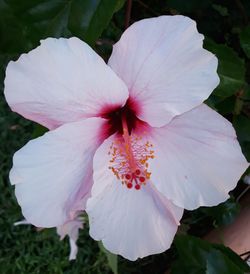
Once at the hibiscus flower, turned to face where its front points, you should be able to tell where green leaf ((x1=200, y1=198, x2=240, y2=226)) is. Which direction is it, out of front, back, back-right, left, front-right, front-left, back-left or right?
back-left

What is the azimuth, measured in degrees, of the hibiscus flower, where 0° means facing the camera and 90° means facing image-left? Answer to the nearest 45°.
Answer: approximately 0°
